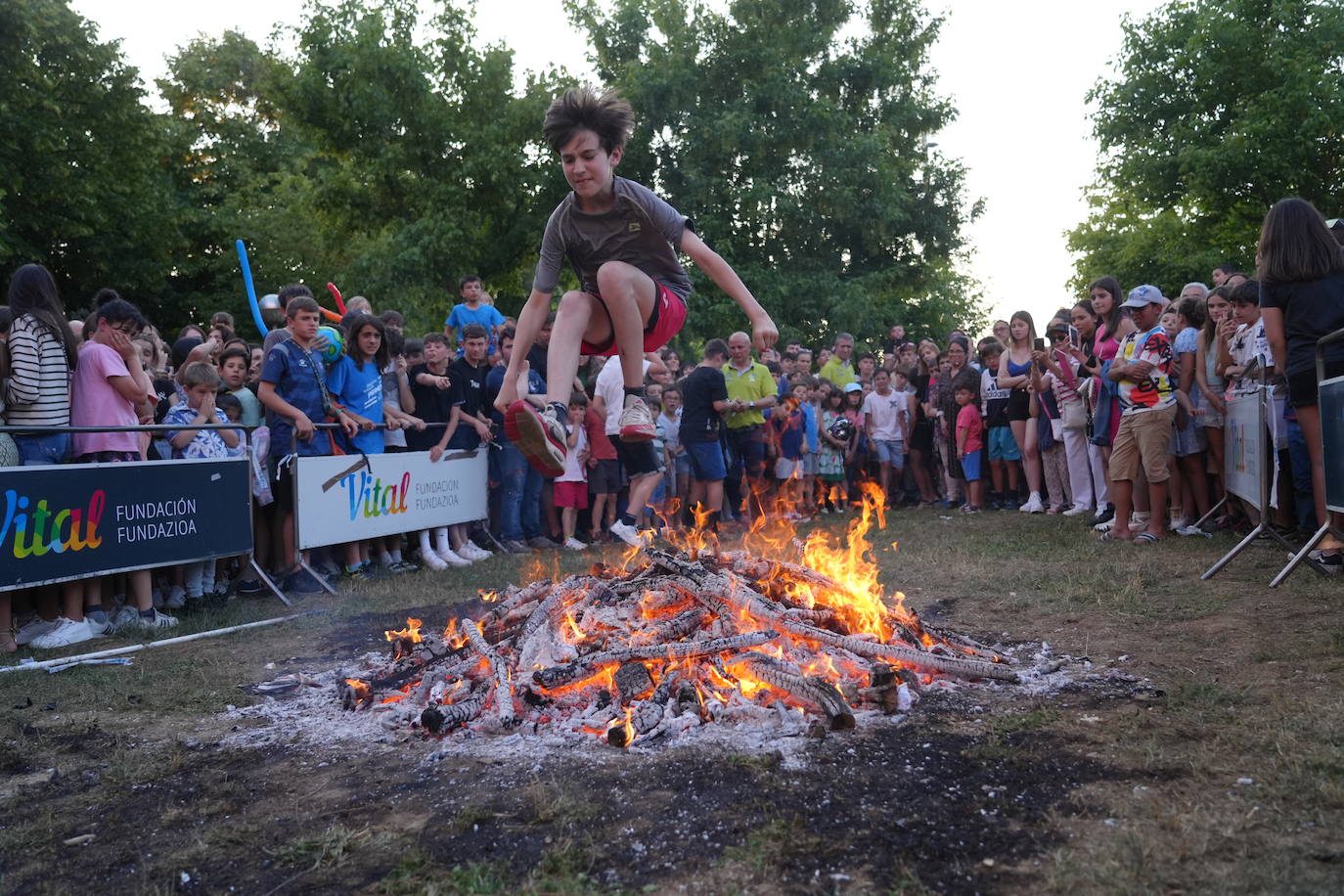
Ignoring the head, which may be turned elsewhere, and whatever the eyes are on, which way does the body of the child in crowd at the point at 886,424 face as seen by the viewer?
toward the camera

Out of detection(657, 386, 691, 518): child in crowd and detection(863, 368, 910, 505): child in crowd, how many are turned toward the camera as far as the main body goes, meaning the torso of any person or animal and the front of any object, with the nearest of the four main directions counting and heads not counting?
2

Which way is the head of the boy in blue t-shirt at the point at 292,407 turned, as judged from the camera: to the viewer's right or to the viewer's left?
to the viewer's right

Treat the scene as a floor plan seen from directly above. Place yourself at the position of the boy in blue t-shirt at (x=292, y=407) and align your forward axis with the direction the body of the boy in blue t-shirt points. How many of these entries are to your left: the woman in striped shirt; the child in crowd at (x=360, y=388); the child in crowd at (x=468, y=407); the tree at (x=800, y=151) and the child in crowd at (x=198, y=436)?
3

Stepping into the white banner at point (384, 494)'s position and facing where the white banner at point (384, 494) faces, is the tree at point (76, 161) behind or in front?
behind

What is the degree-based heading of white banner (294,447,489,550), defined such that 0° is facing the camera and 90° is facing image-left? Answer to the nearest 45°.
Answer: approximately 315°

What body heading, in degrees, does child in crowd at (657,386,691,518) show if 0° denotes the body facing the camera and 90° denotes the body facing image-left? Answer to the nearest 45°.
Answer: approximately 0°

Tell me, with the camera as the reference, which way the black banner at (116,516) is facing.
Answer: facing the viewer and to the right of the viewer

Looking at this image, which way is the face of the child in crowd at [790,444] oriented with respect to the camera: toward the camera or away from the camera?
toward the camera

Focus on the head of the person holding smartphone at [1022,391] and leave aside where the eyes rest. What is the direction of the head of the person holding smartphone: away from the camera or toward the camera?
toward the camera

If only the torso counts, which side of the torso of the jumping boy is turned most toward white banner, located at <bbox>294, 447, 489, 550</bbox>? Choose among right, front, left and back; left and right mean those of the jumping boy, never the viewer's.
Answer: right

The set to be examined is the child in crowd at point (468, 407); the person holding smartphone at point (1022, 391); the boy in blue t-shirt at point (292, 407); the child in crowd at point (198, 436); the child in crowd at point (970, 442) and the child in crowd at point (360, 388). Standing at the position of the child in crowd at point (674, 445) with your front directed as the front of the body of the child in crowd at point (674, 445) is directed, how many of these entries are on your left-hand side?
2

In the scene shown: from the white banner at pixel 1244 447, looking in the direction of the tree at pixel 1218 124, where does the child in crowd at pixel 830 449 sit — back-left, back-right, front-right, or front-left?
front-left

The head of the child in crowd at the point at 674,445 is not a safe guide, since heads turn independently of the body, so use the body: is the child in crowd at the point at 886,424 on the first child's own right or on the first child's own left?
on the first child's own left

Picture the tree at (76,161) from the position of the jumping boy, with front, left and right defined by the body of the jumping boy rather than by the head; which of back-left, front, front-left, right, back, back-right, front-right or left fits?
right

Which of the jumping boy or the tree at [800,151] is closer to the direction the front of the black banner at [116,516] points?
the jumping boy

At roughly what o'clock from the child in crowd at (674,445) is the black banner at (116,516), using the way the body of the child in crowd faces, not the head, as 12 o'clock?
The black banner is roughly at 1 o'clock from the child in crowd.
